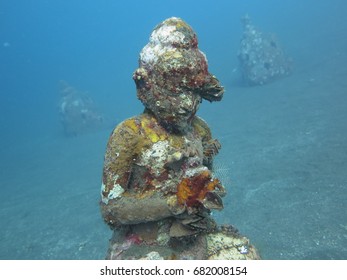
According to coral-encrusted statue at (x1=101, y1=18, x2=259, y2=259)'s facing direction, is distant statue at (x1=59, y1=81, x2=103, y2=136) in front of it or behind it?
behind

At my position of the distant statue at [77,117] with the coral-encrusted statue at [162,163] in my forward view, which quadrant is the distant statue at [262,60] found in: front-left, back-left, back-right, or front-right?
front-left

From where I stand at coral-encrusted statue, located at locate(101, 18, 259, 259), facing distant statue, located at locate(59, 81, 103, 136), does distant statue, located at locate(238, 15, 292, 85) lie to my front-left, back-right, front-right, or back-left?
front-right

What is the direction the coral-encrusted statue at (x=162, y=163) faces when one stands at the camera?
facing the viewer and to the right of the viewer

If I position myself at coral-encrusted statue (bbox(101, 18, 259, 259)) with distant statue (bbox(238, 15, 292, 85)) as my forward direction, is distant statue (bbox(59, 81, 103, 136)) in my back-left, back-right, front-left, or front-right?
front-left

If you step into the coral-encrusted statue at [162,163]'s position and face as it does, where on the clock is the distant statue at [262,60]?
The distant statue is roughly at 8 o'clock from the coral-encrusted statue.
